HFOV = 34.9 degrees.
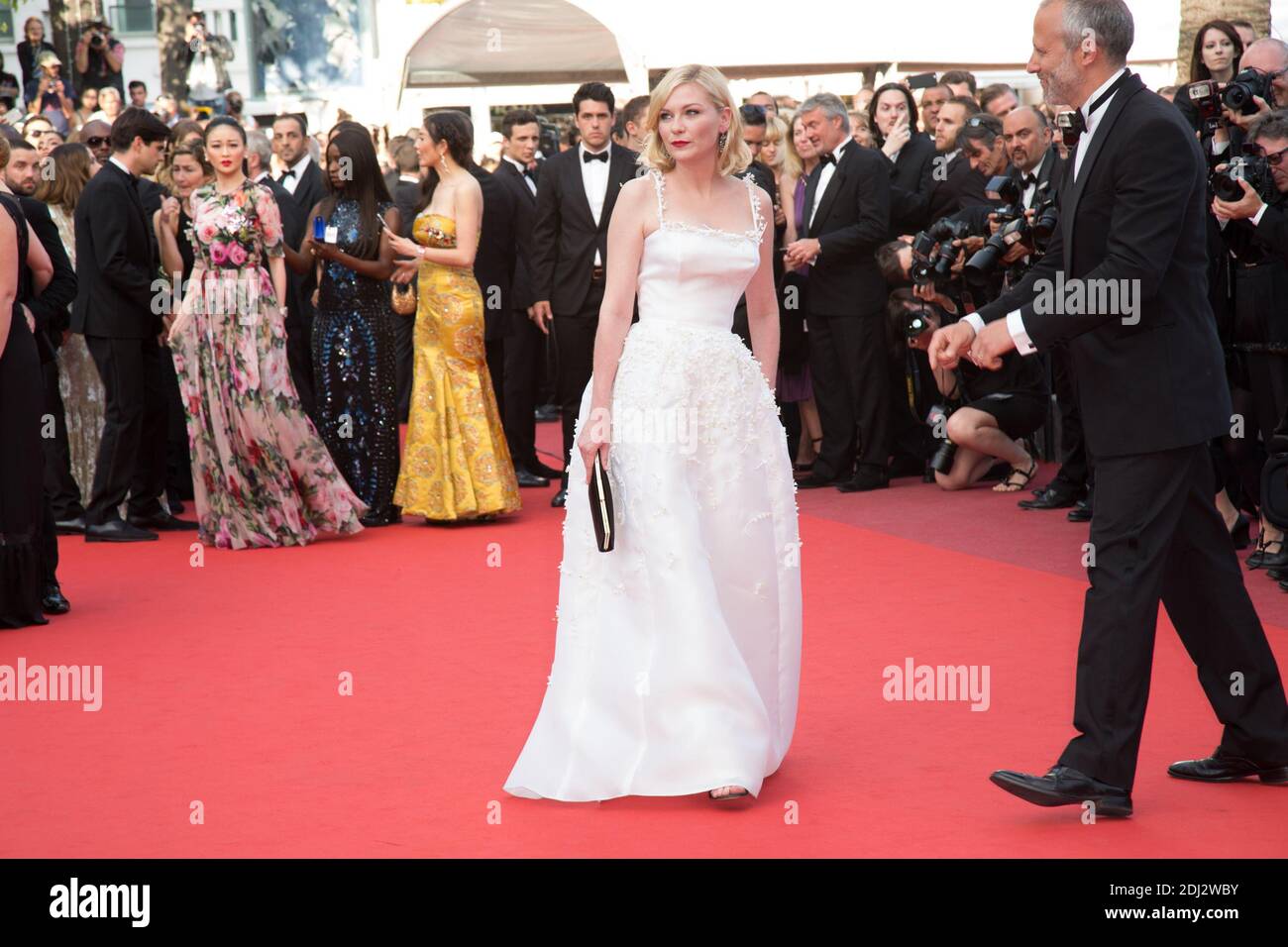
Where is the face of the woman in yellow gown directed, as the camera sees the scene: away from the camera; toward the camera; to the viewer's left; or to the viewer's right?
to the viewer's left

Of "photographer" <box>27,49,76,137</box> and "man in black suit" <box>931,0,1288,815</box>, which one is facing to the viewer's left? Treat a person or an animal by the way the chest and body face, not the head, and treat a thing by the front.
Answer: the man in black suit

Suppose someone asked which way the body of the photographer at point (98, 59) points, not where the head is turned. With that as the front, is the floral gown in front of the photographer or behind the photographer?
in front

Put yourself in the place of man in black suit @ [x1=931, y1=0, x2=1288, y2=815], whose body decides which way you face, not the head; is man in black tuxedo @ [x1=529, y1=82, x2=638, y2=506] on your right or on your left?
on your right

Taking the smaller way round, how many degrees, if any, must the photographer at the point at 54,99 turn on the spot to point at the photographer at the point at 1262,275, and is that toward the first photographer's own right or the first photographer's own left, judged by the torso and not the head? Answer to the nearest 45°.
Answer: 0° — they already face them

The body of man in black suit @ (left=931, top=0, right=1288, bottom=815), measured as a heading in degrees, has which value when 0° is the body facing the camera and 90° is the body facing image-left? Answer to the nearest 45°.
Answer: approximately 90°

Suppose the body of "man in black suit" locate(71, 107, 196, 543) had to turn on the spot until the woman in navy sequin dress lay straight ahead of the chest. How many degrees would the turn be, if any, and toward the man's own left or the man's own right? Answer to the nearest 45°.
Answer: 0° — they already face them

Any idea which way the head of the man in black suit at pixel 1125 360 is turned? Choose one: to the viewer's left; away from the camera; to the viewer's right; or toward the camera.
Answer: to the viewer's left
